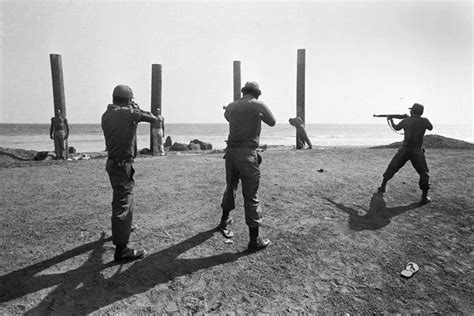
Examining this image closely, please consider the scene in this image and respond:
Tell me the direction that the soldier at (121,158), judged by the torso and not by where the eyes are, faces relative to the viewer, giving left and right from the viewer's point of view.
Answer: facing away from the viewer and to the right of the viewer

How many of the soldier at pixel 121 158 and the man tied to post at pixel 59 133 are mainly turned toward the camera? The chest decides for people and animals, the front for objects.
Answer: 1

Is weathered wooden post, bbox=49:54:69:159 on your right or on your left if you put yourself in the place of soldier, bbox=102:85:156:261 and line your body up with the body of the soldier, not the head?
on your left

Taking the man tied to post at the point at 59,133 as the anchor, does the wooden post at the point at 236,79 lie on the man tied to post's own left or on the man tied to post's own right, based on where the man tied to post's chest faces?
on the man tied to post's own left

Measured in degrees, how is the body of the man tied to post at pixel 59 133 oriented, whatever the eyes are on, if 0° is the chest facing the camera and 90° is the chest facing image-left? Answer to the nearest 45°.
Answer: approximately 0°

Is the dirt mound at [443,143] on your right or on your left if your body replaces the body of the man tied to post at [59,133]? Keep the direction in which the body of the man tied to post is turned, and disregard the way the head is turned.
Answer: on your left
